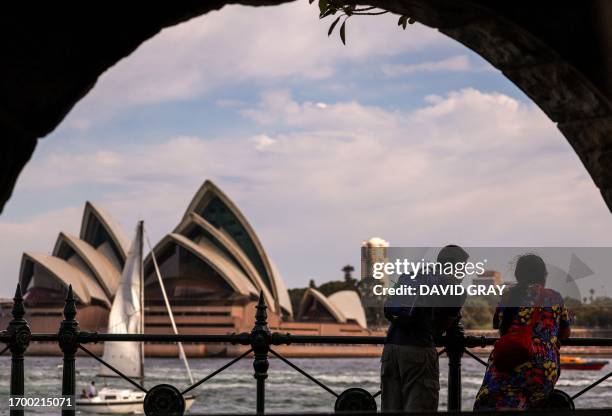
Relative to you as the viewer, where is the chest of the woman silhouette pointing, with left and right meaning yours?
facing away from the viewer

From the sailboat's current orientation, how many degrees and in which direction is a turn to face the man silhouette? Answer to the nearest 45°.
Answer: approximately 90° to its right

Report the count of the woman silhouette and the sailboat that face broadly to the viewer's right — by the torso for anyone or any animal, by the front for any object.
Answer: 1

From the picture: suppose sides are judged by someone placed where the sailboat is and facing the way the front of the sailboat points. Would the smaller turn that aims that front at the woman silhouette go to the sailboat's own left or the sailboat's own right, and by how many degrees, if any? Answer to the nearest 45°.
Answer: approximately 90° to the sailboat's own right

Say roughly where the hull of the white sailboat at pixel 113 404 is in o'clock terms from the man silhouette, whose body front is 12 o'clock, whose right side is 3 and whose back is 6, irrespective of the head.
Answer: The hull of the white sailboat is roughly at 10 o'clock from the man silhouette.

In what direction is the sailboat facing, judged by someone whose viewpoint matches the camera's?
facing to the right of the viewer

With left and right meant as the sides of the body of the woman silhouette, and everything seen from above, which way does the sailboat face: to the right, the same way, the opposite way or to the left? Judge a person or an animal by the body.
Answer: to the right

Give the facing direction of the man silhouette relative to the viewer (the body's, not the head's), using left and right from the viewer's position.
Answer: facing away from the viewer and to the right of the viewer

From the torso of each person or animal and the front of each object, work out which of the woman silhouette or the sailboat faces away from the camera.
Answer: the woman silhouette
